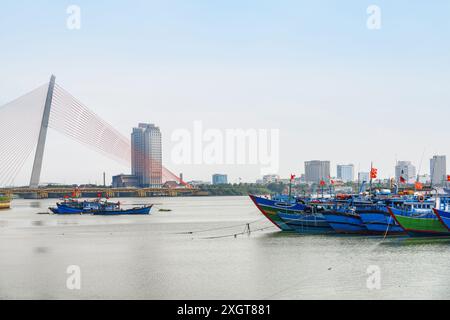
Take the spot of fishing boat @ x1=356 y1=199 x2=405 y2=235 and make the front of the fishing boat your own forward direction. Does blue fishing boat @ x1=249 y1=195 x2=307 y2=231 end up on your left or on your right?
on your right

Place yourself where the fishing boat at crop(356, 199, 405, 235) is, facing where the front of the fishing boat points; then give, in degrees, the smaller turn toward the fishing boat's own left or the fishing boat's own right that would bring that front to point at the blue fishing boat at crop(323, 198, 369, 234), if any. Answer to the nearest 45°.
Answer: approximately 45° to the fishing boat's own right

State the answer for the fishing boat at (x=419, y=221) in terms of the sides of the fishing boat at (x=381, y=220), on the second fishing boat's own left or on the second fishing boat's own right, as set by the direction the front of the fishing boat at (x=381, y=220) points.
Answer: on the second fishing boat's own left

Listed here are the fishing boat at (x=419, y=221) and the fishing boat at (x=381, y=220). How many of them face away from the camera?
0
